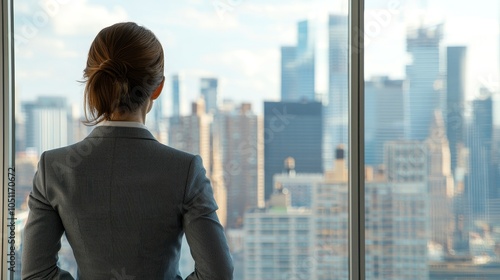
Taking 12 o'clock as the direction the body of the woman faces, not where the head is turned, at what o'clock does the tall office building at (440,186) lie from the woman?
The tall office building is roughly at 2 o'clock from the woman.

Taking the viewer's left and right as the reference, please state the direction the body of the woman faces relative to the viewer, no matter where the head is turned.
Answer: facing away from the viewer

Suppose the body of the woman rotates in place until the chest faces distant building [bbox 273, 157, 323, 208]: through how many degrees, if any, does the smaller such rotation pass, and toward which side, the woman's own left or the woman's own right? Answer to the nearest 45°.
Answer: approximately 45° to the woman's own right

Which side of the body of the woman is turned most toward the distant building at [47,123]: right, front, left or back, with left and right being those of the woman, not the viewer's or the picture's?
front

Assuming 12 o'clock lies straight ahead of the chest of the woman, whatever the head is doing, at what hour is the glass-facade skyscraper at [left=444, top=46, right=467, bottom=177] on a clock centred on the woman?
The glass-facade skyscraper is roughly at 2 o'clock from the woman.

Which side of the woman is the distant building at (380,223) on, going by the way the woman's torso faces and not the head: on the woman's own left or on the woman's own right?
on the woman's own right

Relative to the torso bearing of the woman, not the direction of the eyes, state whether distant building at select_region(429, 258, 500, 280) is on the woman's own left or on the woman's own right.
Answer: on the woman's own right

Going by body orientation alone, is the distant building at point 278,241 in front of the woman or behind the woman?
in front
